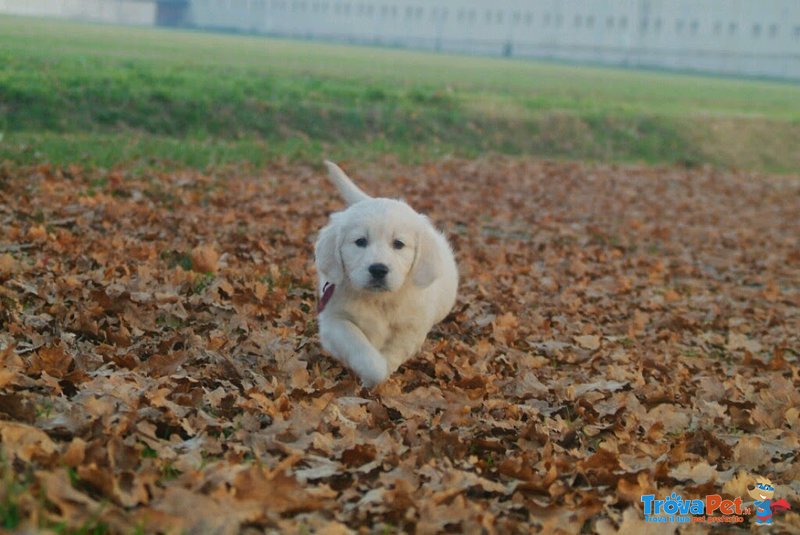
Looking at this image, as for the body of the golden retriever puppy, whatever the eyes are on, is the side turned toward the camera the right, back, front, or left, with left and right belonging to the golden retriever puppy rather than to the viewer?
front
